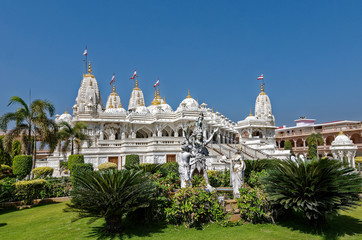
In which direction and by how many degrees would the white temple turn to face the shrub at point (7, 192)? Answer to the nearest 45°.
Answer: approximately 45° to its right

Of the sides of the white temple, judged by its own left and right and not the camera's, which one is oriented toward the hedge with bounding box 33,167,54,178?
right

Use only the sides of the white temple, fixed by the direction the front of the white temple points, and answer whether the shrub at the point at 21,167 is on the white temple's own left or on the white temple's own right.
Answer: on the white temple's own right

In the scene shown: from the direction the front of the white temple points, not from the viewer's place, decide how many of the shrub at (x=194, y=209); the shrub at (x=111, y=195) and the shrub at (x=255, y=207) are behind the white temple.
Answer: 0

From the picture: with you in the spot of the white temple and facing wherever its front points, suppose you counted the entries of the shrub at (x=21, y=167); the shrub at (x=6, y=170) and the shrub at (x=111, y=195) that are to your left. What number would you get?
0

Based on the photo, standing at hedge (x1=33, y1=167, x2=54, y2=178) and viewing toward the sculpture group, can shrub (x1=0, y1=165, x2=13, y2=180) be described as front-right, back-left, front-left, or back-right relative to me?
back-right

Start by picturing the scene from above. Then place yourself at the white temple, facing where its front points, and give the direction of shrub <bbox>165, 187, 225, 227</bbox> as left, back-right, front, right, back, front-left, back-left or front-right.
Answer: front-right

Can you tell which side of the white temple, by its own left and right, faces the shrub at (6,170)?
right

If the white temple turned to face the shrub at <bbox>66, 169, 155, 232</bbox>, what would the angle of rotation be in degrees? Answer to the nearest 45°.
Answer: approximately 45° to its right

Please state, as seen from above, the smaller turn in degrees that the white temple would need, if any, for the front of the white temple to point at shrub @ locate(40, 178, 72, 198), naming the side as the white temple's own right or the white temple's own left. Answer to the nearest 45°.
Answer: approximately 45° to the white temple's own right
